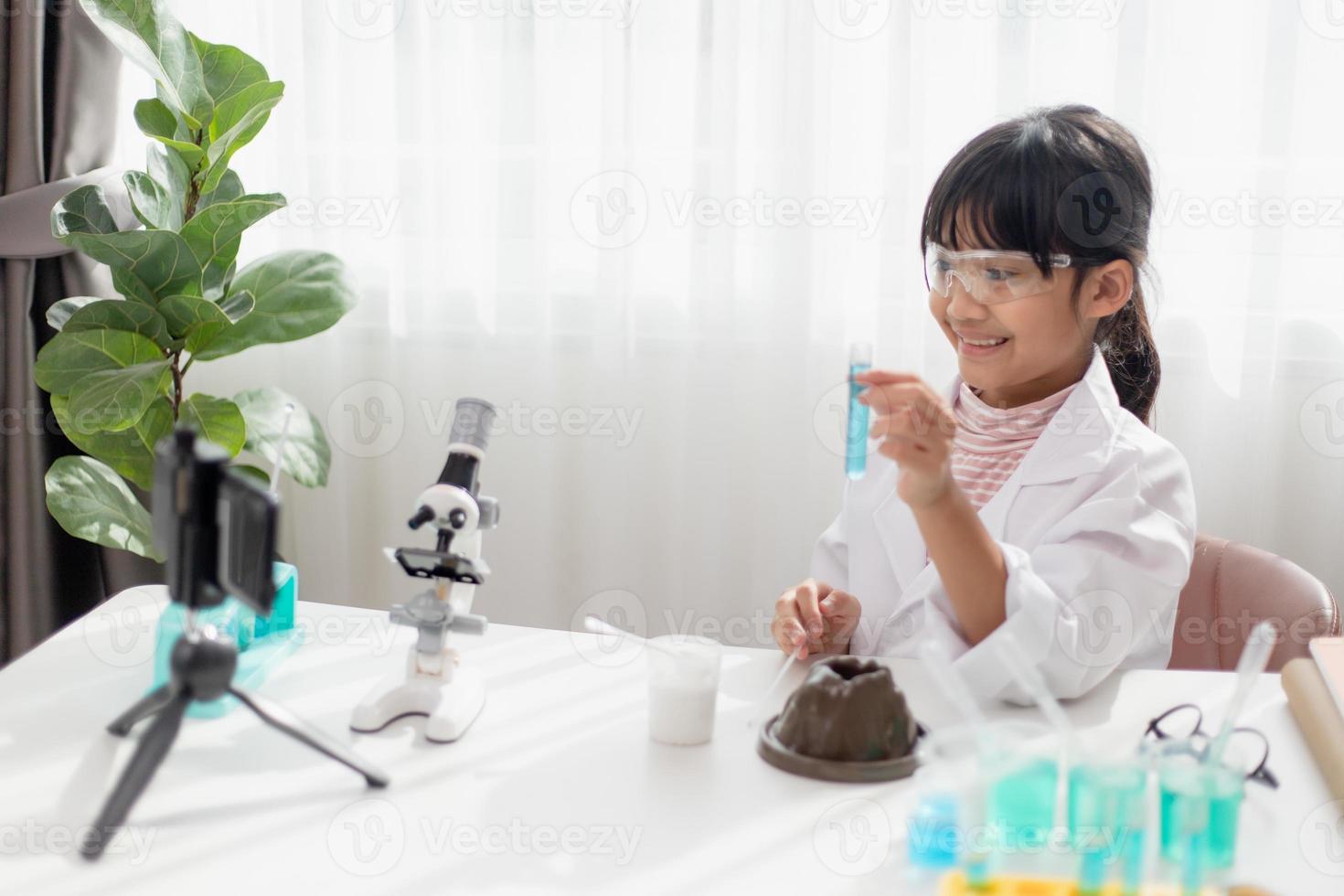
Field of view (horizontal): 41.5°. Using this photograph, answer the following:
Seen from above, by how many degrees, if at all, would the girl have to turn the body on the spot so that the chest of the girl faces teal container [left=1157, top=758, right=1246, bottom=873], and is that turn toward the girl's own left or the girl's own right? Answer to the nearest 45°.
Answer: approximately 45° to the girl's own left

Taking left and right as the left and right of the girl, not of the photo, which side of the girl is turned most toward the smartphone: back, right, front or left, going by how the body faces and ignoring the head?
front

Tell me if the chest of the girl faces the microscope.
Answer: yes

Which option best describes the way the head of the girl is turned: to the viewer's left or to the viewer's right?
to the viewer's left
